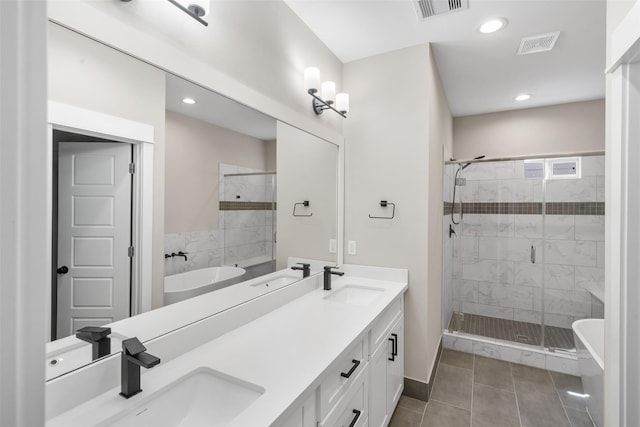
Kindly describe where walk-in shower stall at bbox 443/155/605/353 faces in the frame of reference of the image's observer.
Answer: facing the viewer

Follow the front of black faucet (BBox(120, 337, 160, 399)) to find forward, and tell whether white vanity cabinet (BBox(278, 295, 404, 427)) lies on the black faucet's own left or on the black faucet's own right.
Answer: on the black faucet's own left

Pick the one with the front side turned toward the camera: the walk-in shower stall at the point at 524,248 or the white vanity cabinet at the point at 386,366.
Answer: the walk-in shower stall

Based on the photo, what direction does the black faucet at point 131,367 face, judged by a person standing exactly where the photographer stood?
facing the viewer and to the right of the viewer

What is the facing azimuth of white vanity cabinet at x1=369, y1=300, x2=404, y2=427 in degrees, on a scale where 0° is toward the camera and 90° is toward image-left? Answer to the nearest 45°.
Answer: approximately 270°

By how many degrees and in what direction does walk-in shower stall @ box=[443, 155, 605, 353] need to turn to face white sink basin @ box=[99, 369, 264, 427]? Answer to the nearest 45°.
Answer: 0° — it already faces it

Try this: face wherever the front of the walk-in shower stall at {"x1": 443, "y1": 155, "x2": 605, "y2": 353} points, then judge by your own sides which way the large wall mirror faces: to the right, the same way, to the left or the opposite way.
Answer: to the left

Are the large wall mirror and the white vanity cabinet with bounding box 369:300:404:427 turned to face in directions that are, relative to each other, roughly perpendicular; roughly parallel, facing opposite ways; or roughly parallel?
roughly parallel

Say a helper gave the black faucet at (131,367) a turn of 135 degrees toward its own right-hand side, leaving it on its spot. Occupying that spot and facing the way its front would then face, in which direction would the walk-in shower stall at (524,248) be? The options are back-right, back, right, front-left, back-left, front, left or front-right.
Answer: back

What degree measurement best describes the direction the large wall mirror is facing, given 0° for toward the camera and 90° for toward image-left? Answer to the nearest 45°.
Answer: approximately 315°

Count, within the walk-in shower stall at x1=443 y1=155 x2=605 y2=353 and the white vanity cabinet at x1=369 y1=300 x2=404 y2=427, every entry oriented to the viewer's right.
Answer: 1

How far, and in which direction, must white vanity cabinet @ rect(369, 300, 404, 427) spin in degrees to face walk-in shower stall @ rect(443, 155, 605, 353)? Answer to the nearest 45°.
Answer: approximately 45° to its left

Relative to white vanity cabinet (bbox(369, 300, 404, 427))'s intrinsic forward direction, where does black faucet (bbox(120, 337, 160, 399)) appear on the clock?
The black faucet is roughly at 4 o'clock from the white vanity cabinet.
